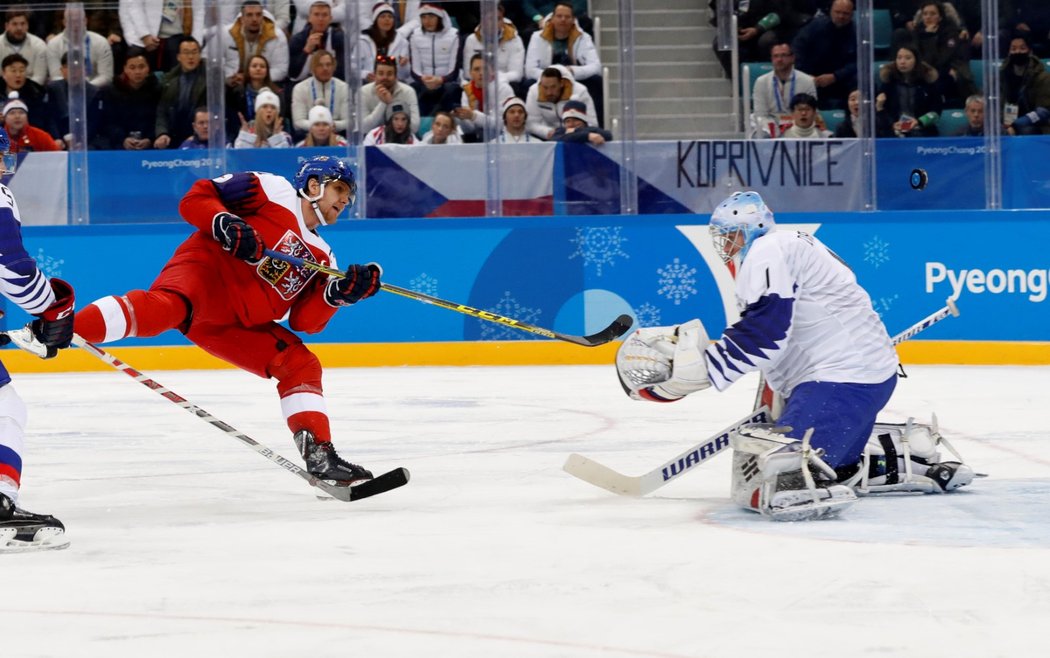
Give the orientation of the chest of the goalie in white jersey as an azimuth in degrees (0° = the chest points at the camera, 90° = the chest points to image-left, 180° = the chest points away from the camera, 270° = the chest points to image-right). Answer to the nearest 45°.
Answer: approximately 90°

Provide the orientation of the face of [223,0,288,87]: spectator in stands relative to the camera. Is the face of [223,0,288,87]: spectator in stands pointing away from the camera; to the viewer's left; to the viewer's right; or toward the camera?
toward the camera

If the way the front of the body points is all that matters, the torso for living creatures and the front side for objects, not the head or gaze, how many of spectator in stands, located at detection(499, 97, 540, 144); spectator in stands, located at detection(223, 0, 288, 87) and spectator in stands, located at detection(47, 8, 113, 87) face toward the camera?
3

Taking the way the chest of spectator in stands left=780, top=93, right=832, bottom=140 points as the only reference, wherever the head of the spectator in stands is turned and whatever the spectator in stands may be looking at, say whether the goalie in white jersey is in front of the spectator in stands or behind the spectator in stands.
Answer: in front

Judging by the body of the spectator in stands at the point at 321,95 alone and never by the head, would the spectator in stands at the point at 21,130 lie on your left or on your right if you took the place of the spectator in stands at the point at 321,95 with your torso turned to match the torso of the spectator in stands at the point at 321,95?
on your right

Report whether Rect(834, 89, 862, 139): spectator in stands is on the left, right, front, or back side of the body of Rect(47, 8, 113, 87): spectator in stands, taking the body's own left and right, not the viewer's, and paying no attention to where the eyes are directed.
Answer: left

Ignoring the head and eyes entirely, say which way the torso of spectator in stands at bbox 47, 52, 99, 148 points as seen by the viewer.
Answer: toward the camera

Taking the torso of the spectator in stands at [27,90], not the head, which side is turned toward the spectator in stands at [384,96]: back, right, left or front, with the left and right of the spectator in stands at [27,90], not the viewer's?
left

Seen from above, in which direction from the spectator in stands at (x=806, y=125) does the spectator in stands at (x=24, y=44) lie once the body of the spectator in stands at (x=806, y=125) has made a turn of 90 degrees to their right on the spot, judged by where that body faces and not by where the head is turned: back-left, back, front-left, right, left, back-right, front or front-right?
front

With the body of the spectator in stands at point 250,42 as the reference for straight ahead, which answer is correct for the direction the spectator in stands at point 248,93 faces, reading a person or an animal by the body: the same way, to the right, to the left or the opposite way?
the same way

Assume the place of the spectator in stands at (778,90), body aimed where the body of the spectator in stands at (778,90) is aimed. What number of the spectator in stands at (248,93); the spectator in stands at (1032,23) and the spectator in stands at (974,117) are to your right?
1

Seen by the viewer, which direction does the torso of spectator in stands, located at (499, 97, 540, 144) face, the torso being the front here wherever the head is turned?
toward the camera

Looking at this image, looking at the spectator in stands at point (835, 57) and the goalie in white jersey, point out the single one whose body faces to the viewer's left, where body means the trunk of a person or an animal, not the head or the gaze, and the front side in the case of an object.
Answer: the goalie in white jersey

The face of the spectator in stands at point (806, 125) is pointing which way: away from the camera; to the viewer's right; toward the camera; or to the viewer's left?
toward the camera

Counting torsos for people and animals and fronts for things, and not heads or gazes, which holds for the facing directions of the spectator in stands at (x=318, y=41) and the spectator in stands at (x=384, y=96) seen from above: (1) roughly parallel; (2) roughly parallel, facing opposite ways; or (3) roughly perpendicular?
roughly parallel

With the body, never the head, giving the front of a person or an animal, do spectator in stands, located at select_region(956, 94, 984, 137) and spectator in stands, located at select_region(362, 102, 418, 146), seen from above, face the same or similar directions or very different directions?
same or similar directions

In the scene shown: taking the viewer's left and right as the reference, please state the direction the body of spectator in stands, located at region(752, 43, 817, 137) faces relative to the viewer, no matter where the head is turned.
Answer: facing the viewer
